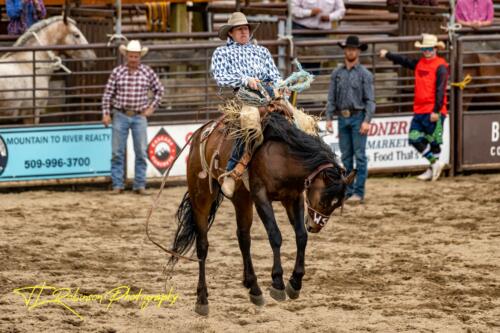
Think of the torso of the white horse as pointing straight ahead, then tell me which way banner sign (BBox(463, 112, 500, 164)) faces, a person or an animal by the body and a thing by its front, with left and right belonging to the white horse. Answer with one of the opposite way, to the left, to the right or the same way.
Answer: to the right

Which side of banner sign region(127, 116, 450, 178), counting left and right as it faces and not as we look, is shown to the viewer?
front

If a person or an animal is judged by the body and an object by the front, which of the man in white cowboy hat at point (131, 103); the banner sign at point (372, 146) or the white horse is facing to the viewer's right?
the white horse

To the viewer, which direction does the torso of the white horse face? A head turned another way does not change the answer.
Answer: to the viewer's right

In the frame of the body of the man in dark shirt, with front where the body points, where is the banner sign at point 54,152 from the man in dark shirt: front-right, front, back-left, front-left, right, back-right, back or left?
right

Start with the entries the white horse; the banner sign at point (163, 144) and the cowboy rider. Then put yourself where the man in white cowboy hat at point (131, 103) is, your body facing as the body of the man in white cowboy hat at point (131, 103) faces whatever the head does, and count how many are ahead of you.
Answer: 1

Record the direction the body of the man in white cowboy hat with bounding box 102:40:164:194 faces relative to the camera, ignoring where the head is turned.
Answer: toward the camera

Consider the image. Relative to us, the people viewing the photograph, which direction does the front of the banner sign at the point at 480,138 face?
facing the viewer

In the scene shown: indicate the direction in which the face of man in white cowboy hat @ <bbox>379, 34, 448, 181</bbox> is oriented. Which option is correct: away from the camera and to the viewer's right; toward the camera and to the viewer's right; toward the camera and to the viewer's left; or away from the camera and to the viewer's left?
toward the camera and to the viewer's left

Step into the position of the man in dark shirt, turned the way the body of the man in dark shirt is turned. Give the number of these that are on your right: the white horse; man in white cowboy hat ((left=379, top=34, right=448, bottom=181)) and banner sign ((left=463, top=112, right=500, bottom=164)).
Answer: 1

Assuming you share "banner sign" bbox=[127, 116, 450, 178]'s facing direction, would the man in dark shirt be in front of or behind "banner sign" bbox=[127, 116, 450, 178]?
in front

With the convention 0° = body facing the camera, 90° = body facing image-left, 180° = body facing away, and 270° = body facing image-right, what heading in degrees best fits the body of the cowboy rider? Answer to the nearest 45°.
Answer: approximately 315°
